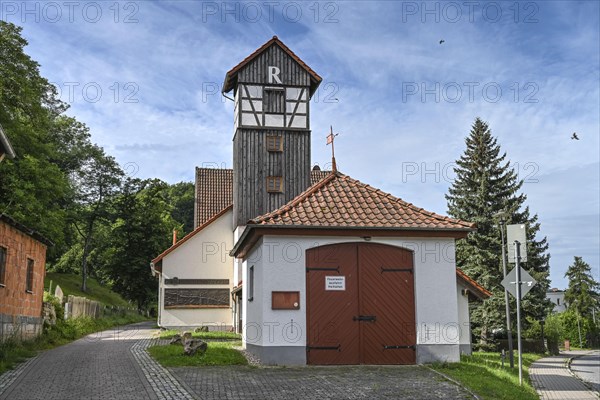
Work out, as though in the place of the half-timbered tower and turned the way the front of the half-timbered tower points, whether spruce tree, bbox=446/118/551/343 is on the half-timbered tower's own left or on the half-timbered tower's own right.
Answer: on the half-timbered tower's own left

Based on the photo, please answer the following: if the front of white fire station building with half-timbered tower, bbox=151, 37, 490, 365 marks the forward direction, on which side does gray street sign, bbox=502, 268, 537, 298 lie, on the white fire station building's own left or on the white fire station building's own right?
on the white fire station building's own left

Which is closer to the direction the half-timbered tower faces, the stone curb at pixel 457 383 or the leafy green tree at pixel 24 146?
the stone curb

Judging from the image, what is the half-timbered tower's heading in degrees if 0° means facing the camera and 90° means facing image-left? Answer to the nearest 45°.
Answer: approximately 0°

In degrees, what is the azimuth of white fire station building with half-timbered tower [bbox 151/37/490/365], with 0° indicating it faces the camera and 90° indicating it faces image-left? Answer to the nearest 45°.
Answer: approximately 0°

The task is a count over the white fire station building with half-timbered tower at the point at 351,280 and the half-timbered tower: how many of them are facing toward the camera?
2

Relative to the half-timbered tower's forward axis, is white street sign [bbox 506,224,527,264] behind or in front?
in front
